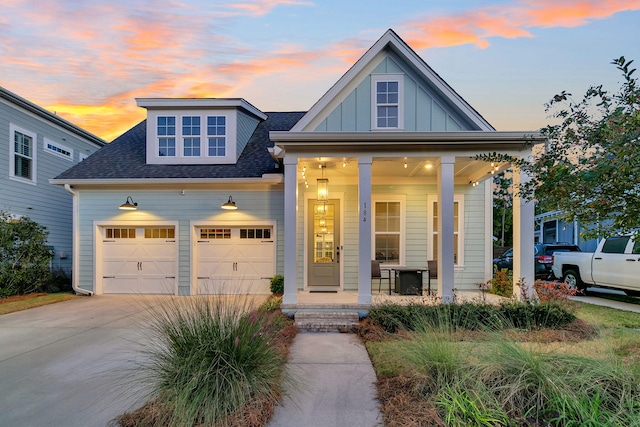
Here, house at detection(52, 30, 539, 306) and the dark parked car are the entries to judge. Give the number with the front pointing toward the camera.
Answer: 1

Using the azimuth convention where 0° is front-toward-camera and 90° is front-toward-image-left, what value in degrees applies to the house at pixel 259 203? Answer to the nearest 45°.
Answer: approximately 0°

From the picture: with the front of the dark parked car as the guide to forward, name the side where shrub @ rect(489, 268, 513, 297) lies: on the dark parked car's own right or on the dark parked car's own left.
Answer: on the dark parked car's own left

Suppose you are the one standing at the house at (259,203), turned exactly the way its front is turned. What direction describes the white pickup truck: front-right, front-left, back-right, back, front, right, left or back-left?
left

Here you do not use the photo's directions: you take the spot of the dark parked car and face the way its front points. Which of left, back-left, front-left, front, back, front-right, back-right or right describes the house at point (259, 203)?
left

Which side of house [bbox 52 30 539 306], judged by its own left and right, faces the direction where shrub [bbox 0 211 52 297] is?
right

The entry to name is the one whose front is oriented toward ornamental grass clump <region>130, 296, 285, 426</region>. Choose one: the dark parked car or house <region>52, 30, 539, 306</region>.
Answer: the house
